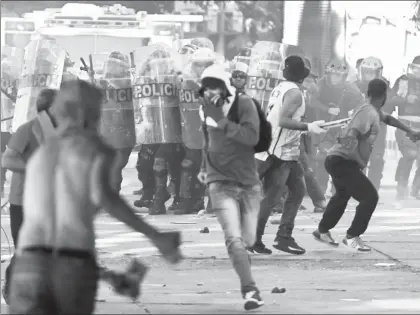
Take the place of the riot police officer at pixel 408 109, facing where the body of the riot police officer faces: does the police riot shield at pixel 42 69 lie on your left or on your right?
on your right

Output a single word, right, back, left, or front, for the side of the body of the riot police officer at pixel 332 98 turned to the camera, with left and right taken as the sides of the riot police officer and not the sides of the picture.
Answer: front

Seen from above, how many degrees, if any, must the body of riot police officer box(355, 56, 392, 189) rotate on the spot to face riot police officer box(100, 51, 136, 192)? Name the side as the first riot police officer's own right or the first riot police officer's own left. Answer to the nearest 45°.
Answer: approximately 45° to the first riot police officer's own right

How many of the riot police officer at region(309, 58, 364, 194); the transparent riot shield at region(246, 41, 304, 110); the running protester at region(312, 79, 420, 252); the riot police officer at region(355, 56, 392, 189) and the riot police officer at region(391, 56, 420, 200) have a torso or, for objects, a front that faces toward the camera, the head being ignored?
4

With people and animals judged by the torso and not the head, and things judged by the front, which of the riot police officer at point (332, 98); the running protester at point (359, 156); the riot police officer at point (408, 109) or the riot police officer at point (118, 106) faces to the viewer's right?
the running protester

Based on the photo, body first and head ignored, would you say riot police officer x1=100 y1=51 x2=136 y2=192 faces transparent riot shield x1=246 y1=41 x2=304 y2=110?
no

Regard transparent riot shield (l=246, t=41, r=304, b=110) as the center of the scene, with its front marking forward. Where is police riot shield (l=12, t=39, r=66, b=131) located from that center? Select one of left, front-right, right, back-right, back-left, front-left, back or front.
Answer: right

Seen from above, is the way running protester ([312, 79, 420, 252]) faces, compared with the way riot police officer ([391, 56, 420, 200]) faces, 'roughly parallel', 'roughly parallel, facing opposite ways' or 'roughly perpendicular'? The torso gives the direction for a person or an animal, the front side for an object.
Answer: roughly perpendicular

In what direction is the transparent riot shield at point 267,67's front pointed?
toward the camera

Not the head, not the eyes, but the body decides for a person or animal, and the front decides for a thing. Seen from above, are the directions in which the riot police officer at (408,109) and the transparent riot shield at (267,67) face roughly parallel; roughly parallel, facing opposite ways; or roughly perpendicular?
roughly parallel

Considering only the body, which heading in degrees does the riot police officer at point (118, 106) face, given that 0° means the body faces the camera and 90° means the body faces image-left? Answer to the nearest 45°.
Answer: approximately 0°

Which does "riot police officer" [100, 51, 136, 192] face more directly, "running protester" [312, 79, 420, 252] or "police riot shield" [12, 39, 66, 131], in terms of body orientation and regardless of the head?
the running protester

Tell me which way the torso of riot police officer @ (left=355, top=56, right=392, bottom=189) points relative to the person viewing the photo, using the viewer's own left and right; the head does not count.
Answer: facing the viewer
